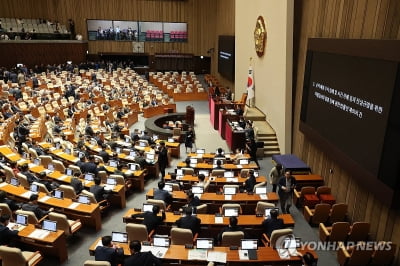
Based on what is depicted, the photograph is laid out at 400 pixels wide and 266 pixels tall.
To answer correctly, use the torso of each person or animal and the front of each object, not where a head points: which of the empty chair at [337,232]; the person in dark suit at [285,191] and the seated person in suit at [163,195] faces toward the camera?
the person in dark suit

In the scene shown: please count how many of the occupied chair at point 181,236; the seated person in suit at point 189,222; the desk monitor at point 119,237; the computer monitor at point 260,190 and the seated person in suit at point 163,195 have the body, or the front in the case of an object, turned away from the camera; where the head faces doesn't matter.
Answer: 3

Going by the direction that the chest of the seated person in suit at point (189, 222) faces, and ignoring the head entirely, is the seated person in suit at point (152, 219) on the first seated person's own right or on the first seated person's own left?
on the first seated person's own left

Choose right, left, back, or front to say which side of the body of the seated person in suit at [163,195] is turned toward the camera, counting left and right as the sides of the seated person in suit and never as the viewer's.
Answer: back

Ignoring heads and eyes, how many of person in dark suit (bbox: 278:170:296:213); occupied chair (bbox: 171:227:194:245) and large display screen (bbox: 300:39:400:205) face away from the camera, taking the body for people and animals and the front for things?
1

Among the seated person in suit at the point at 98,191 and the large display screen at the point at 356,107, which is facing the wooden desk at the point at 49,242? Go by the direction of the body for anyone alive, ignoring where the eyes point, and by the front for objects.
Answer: the large display screen

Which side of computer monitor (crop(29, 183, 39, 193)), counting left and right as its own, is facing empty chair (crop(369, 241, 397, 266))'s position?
left

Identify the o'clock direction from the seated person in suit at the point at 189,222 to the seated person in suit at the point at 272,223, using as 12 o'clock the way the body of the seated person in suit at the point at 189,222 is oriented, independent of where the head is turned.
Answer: the seated person in suit at the point at 272,223 is roughly at 3 o'clock from the seated person in suit at the point at 189,222.

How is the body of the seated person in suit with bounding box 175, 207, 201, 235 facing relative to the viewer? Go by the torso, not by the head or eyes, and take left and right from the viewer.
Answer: facing away from the viewer

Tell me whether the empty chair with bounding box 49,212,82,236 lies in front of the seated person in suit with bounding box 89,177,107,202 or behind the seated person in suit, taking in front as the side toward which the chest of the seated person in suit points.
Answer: behind

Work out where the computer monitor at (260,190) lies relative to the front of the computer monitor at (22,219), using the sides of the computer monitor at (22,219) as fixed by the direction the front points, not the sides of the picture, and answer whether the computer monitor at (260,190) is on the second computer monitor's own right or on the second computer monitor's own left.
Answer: on the second computer monitor's own left

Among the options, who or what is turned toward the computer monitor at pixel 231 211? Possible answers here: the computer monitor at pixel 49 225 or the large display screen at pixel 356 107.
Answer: the large display screen
